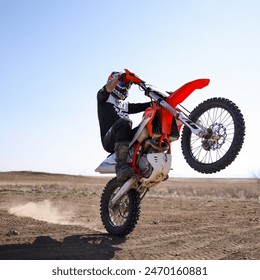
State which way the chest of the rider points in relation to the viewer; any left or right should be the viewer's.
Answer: facing the viewer and to the right of the viewer

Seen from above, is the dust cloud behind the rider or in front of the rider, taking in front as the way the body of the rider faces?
behind
